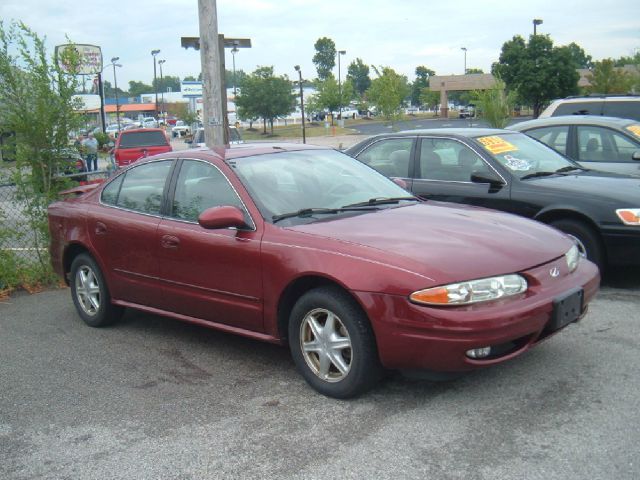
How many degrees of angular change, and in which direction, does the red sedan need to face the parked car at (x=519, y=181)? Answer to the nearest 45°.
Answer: approximately 90° to its left

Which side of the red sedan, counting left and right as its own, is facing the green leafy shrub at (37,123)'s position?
back

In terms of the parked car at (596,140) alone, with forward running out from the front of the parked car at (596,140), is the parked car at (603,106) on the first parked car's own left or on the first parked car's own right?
on the first parked car's own left

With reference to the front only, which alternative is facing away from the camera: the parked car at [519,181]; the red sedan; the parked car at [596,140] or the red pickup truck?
the red pickup truck

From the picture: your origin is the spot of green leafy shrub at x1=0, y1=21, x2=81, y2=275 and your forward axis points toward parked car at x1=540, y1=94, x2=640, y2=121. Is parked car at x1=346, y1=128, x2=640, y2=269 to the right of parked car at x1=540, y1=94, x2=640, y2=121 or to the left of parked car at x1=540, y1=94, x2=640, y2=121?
right

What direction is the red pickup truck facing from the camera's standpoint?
away from the camera

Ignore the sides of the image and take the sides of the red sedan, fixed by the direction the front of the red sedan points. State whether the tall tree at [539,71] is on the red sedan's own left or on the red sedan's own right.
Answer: on the red sedan's own left

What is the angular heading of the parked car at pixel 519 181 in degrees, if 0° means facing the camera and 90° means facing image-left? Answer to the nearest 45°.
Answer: approximately 315°

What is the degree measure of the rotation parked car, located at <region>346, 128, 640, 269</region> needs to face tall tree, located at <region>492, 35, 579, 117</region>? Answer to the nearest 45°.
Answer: approximately 135° to its left
